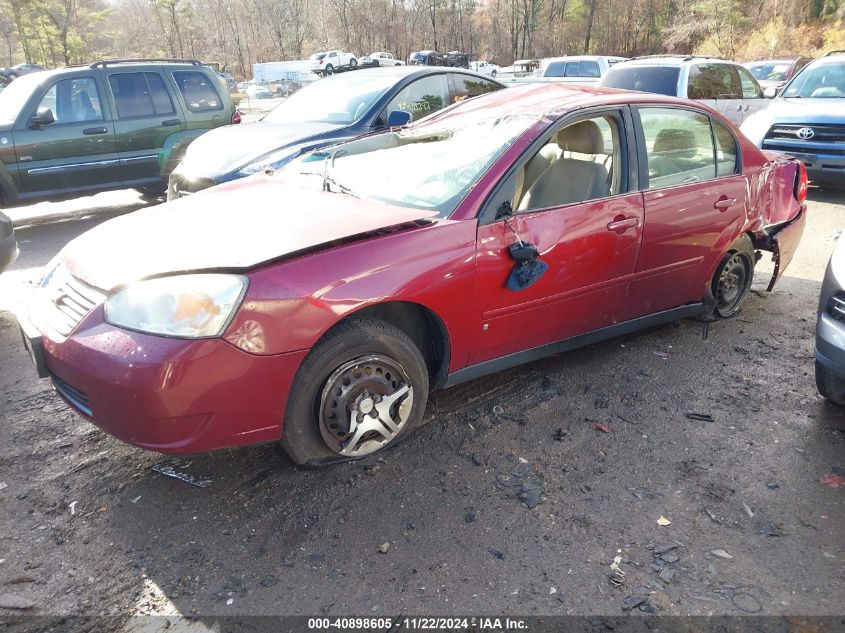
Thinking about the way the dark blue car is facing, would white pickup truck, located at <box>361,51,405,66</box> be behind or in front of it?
behind

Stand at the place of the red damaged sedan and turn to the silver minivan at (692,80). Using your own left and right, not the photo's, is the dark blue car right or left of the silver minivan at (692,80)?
left

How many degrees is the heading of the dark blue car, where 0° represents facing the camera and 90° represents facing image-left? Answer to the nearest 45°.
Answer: approximately 45°

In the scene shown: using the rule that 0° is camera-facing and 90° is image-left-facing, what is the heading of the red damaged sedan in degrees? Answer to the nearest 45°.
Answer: approximately 45°

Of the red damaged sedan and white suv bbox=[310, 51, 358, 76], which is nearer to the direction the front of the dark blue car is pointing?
the red damaged sedan

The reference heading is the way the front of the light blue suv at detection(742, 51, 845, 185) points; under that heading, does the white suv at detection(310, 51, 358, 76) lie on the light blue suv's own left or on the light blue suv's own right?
on the light blue suv's own right

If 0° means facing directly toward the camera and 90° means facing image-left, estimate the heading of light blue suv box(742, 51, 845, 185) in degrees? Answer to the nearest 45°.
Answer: approximately 45°
